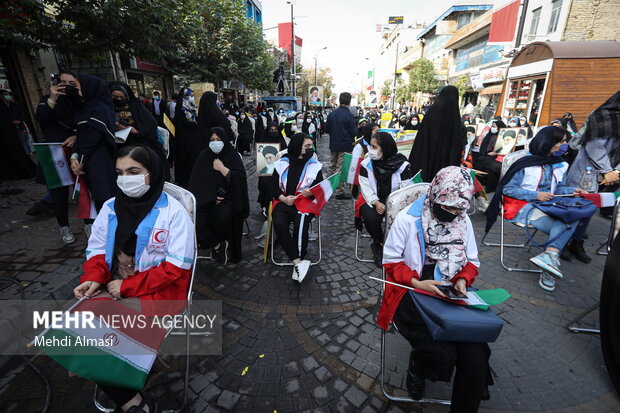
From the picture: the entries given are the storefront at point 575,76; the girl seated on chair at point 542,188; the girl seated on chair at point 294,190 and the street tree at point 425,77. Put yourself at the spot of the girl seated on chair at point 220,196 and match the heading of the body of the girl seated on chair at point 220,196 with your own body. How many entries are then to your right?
0

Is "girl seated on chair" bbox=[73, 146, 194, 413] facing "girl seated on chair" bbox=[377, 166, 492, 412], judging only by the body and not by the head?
no

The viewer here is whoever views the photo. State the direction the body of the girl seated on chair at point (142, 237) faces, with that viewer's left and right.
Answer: facing the viewer and to the left of the viewer

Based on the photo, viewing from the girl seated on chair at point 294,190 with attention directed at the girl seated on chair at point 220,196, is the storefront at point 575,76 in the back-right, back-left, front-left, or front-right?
back-right

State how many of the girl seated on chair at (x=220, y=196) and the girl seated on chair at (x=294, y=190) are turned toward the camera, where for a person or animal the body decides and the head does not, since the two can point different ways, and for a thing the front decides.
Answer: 2

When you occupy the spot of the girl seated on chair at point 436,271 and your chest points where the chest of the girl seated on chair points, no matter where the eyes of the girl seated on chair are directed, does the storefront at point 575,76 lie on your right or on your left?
on your left

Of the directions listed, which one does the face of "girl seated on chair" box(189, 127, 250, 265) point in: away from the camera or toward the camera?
toward the camera

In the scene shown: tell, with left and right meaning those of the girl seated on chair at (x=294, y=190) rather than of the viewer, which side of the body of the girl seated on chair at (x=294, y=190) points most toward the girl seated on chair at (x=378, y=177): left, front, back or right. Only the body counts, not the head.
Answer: left

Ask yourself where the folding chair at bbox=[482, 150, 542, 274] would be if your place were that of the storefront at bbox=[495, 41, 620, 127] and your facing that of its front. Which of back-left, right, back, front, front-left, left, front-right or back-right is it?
front-left

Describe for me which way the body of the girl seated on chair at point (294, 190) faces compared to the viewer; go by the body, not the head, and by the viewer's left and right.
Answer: facing the viewer

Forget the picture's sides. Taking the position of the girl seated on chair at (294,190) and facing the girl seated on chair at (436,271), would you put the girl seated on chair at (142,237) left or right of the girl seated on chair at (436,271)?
right

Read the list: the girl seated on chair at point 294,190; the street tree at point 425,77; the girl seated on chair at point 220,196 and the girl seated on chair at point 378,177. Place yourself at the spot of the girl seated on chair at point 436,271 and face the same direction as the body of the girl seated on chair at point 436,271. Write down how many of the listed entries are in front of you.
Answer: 0

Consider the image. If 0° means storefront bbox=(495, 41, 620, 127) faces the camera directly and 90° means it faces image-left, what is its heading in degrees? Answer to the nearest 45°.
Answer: approximately 45°

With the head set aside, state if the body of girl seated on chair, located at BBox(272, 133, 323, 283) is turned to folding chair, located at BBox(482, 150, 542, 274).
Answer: no
